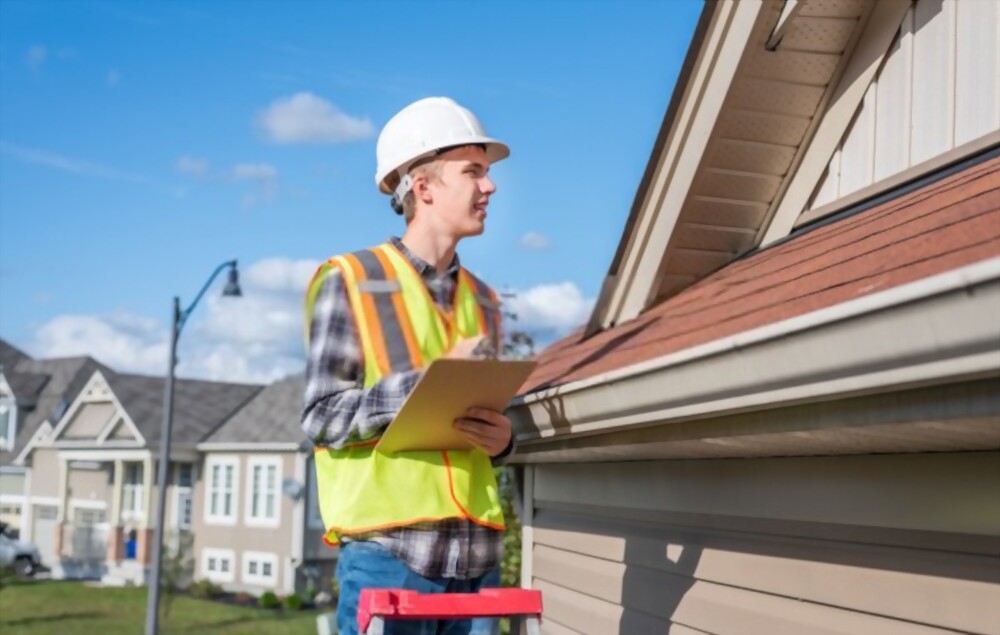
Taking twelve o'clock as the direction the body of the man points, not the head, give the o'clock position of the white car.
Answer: The white car is roughly at 7 o'clock from the man.

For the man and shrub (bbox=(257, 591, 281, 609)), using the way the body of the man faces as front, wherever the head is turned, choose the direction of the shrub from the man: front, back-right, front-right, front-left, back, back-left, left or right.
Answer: back-left

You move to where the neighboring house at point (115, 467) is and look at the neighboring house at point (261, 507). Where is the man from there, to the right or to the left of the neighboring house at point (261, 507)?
right

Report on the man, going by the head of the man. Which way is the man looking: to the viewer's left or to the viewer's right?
to the viewer's right

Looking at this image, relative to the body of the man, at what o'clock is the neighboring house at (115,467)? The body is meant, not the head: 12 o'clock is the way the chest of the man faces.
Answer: The neighboring house is roughly at 7 o'clock from the man.

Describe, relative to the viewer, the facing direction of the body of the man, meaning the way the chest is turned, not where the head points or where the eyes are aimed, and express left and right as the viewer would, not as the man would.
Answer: facing the viewer and to the right of the viewer

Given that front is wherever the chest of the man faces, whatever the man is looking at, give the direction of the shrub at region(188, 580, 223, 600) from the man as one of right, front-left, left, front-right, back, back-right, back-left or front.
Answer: back-left

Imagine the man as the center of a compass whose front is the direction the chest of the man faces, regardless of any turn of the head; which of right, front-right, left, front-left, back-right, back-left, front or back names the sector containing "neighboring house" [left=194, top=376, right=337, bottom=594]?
back-left
